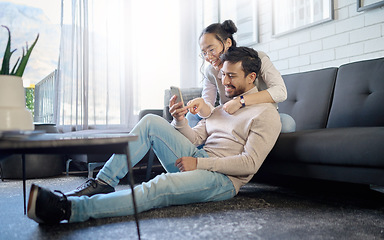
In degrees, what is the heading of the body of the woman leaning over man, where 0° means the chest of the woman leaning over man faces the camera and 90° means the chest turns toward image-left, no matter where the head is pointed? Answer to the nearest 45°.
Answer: approximately 45°

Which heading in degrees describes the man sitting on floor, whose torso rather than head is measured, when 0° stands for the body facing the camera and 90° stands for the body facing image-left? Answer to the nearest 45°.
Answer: approximately 45°

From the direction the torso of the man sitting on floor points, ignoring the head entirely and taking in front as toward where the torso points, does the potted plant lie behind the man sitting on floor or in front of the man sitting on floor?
in front

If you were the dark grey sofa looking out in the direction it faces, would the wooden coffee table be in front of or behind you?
in front

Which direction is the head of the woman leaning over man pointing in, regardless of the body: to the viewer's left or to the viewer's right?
to the viewer's left

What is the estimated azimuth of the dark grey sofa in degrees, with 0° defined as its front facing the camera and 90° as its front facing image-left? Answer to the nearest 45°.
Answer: approximately 45°
